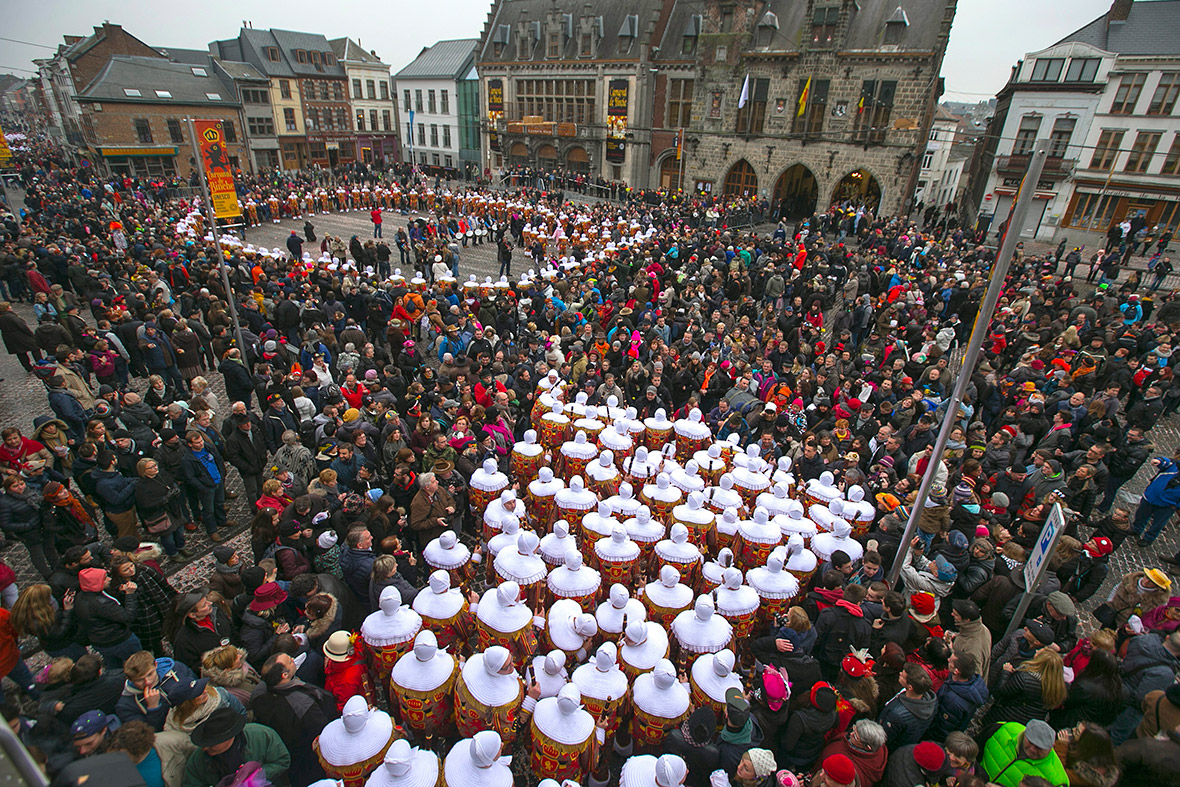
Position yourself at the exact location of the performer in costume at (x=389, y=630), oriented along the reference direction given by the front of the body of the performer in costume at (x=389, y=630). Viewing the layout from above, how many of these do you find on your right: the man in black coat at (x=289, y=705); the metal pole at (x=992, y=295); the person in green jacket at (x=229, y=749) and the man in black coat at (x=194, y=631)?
1

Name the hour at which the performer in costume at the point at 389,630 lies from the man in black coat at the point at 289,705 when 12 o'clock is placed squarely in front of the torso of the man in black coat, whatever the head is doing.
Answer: The performer in costume is roughly at 1 o'clock from the man in black coat.

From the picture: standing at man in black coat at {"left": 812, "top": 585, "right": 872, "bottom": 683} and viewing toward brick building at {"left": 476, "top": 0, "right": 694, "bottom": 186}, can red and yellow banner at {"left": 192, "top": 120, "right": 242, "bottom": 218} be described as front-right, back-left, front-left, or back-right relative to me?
front-left

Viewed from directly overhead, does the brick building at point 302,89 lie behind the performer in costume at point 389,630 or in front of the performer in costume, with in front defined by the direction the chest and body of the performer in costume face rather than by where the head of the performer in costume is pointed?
in front

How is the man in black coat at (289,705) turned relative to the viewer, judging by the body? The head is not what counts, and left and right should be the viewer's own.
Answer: facing away from the viewer and to the right of the viewer

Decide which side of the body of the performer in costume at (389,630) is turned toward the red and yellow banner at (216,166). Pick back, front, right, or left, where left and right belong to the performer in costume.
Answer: front

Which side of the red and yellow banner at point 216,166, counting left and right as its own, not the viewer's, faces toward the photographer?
front

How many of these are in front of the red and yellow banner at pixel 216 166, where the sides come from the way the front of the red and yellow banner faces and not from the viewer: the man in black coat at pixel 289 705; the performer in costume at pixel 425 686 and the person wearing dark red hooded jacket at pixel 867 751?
3

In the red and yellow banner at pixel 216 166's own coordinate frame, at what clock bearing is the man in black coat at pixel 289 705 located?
The man in black coat is roughly at 12 o'clock from the red and yellow banner.

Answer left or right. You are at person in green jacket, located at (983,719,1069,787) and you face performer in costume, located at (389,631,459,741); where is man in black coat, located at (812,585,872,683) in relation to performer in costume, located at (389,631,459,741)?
right

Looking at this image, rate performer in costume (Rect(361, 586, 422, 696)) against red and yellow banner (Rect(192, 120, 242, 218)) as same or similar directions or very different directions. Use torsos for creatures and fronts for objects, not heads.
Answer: very different directions

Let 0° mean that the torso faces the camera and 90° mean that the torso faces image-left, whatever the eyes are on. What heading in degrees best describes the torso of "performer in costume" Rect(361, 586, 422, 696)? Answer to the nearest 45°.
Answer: approximately 180°

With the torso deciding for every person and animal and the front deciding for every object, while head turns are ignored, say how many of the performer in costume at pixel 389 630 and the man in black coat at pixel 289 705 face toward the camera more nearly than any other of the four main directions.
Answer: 0

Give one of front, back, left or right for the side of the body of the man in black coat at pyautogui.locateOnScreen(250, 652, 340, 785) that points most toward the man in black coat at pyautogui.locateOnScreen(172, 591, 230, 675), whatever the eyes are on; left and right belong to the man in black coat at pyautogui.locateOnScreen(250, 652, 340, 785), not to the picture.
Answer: left

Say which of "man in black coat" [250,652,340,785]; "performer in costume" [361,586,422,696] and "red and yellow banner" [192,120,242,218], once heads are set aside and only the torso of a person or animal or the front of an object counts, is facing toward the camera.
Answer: the red and yellow banner
